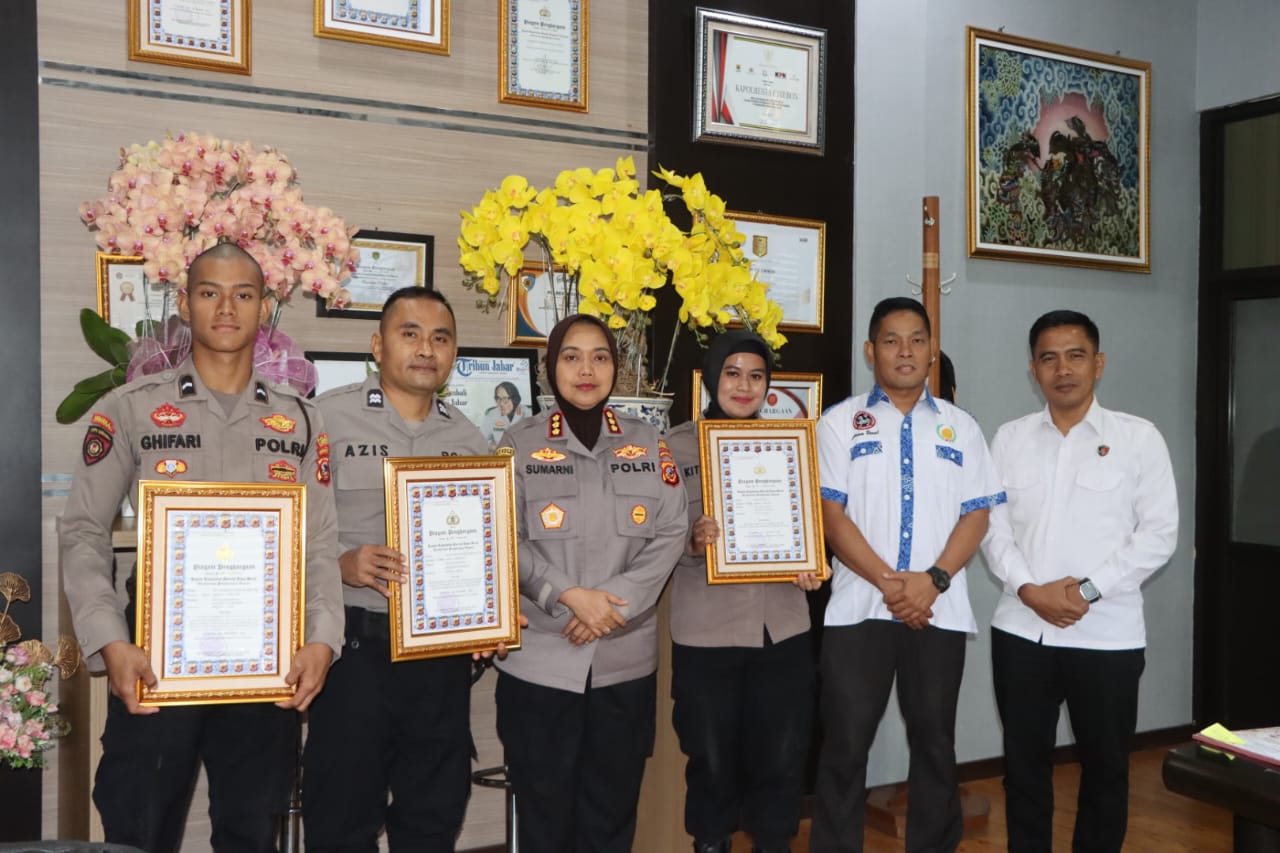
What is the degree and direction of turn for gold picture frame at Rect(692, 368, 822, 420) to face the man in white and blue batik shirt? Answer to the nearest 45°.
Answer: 0° — it already faces them

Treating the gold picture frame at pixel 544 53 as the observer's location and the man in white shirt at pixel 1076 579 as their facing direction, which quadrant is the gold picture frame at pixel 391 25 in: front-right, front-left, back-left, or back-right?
back-right

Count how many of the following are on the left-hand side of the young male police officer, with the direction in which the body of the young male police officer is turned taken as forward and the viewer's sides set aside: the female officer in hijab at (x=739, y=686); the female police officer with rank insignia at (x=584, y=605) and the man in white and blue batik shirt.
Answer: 3

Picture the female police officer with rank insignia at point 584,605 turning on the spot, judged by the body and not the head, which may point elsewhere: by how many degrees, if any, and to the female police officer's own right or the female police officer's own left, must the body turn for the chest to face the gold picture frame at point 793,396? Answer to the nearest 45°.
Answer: approximately 135° to the female police officer's own left

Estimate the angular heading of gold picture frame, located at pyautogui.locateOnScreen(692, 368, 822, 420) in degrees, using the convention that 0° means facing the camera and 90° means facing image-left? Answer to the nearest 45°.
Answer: approximately 0°

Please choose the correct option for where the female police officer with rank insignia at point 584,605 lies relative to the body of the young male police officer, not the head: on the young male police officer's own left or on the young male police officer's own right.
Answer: on the young male police officer's own left

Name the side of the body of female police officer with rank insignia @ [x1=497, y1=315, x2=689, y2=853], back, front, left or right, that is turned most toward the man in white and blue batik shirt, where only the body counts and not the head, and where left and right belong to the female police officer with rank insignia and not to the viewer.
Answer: left

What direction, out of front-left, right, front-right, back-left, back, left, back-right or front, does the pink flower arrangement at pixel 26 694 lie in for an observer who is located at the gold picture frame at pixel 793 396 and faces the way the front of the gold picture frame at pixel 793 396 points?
front-right

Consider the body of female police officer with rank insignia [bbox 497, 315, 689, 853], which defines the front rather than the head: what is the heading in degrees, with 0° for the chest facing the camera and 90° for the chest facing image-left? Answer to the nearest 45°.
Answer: approximately 0°
